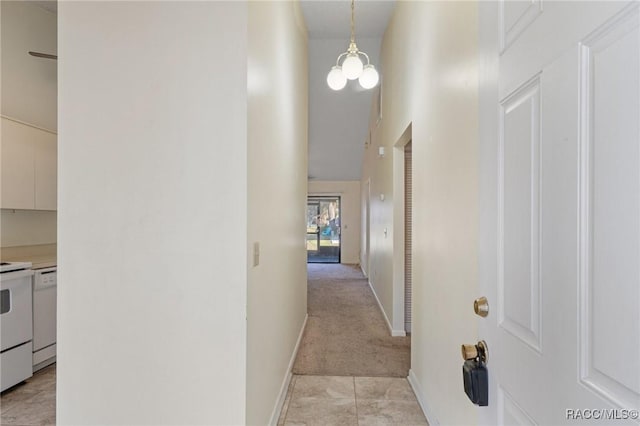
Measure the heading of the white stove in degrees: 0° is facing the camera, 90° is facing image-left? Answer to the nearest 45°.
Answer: approximately 315°

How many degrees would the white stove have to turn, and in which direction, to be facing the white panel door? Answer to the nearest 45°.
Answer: approximately 45° to its right

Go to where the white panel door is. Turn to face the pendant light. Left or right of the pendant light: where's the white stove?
left
